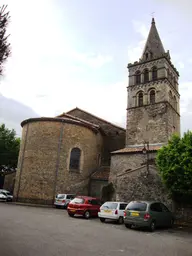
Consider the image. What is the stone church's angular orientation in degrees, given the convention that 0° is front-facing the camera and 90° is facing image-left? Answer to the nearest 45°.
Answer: approximately 180°

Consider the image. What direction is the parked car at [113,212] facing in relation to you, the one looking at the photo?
facing away from the viewer and to the right of the viewer

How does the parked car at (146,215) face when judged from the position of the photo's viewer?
facing away from the viewer and to the right of the viewer

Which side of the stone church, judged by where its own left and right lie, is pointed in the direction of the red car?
back
